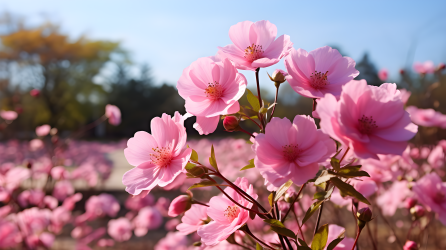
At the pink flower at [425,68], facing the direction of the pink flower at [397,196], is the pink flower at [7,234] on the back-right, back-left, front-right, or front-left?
front-right

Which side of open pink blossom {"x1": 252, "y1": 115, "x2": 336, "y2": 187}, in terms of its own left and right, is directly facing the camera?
front

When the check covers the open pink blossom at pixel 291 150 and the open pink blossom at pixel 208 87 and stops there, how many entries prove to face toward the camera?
2

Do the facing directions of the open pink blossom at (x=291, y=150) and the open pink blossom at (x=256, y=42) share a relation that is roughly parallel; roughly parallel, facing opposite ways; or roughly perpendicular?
roughly parallel

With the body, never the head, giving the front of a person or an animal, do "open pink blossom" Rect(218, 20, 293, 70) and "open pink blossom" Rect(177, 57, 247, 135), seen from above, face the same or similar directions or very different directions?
same or similar directions

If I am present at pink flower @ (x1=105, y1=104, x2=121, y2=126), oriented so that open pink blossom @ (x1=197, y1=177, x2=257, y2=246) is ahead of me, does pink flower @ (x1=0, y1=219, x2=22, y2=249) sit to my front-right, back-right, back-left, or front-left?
front-right

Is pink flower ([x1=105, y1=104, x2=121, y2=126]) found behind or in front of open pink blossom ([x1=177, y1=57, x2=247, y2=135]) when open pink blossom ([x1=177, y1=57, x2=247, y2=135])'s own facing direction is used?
behind

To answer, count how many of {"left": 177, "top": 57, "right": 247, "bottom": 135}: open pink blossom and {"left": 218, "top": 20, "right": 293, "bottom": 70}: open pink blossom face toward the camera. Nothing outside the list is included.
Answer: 2

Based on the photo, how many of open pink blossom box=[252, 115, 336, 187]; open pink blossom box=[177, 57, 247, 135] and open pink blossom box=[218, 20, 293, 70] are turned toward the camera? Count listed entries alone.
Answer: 3

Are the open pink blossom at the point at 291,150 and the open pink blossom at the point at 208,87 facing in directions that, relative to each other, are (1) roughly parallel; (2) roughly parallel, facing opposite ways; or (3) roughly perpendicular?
roughly parallel

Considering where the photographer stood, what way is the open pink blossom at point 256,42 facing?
facing the viewer
